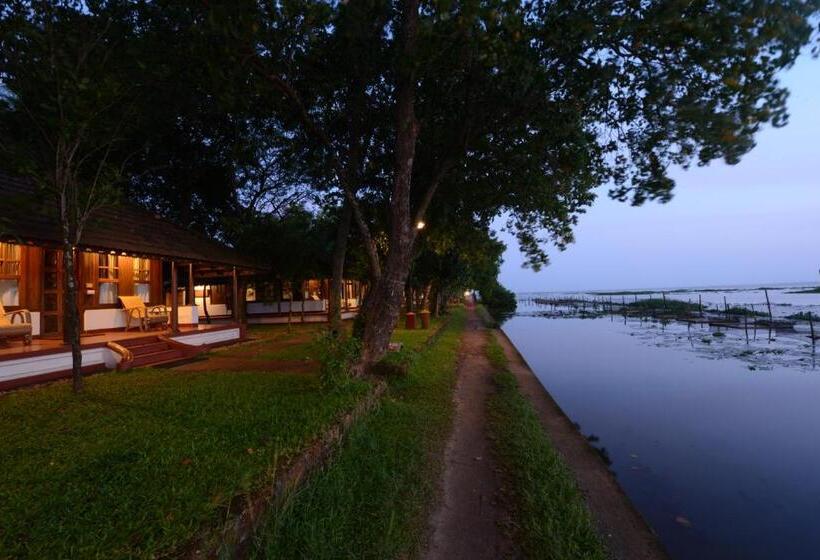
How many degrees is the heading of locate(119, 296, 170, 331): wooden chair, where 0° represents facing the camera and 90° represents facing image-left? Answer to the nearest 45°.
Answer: approximately 315°

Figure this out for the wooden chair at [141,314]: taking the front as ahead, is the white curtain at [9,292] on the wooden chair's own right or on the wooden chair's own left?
on the wooden chair's own right

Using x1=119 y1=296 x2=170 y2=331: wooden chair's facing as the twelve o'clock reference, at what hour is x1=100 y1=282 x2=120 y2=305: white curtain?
The white curtain is roughly at 6 o'clock from the wooden chair.

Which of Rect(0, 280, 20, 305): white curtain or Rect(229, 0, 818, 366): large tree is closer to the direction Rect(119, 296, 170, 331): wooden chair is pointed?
the large tree

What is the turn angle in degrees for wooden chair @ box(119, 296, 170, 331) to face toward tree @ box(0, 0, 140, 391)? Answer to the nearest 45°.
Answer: approximately 45° to its right

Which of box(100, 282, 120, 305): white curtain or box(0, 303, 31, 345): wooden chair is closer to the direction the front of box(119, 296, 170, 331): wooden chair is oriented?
the wooden chair

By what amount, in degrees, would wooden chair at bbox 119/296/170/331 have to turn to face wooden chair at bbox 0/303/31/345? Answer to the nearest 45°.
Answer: approximately 90° to its right
